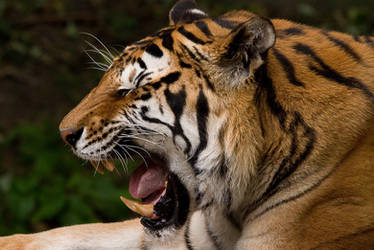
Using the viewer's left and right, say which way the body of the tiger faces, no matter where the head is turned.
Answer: facing to the left of the viewer
